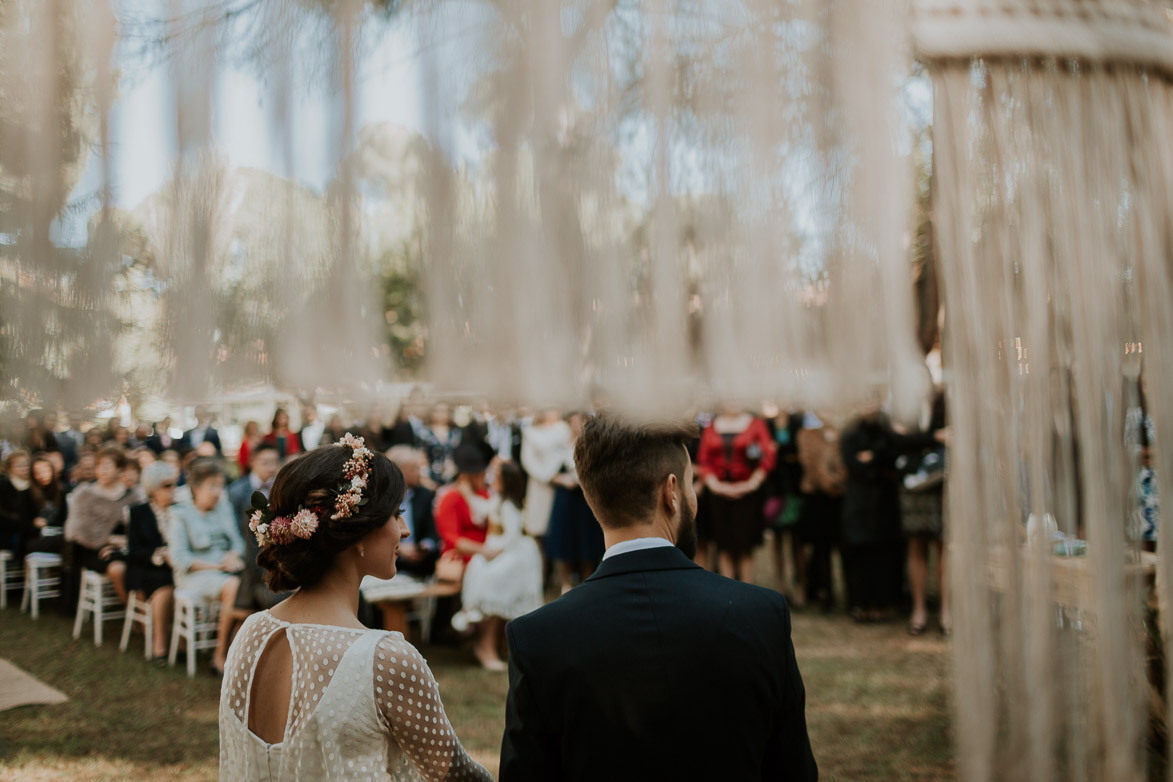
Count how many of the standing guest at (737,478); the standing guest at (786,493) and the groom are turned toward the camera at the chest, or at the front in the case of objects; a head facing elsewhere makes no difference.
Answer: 2

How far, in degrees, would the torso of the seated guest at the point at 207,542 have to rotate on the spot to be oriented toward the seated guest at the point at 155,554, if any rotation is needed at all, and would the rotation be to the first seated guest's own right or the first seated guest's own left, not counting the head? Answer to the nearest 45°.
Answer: approximately 180°

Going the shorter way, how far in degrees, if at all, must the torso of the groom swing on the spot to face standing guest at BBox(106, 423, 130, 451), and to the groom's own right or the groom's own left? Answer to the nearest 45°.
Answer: approximately 45° to the groom's own left

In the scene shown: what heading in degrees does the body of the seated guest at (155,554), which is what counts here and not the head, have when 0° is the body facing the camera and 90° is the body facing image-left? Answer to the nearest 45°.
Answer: approximately 315°

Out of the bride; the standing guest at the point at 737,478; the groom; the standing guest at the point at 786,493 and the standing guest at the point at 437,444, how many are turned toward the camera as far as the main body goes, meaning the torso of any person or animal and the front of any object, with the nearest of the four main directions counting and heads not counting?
3

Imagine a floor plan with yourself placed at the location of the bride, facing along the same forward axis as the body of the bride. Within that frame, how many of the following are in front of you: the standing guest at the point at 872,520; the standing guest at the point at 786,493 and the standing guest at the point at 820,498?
3

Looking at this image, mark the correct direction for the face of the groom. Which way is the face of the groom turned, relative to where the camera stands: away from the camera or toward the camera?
away from the camera

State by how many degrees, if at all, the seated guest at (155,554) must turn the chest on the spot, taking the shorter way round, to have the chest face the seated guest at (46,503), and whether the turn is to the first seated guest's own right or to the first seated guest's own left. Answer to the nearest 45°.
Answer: approximately 135° to the first seated guest's own left

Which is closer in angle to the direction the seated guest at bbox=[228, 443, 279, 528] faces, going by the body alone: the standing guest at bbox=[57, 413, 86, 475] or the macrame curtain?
the macrame curtain

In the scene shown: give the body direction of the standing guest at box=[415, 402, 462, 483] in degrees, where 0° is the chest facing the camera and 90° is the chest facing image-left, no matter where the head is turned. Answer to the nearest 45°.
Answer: approximately 0°

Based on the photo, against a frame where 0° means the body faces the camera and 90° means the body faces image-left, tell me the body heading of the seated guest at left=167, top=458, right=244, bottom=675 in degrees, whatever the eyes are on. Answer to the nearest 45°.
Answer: approximately 315°
